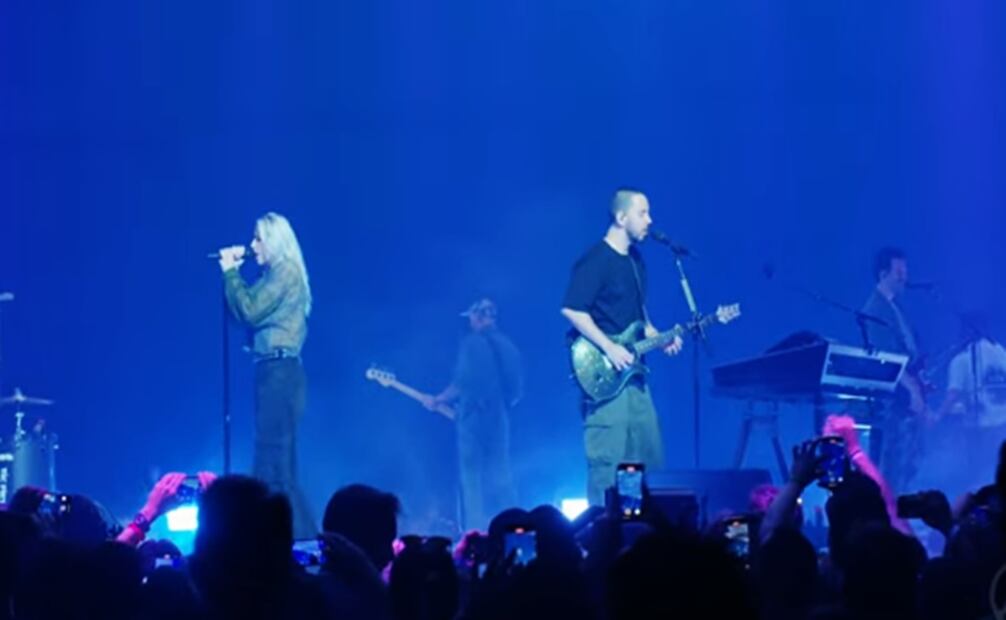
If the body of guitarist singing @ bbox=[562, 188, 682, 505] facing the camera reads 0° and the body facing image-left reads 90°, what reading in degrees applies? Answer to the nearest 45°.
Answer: approximately 315°

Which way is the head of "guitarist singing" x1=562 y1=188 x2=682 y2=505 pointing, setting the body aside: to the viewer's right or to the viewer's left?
to the viewer's right

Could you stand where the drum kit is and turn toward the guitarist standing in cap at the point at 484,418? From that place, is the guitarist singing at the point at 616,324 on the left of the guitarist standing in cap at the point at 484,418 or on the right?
right

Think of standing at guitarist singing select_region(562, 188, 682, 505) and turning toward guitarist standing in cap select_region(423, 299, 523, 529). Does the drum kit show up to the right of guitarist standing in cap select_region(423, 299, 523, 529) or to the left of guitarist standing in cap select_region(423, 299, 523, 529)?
left

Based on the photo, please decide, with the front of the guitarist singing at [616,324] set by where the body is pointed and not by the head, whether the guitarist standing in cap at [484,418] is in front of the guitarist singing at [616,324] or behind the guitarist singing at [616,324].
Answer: behind
